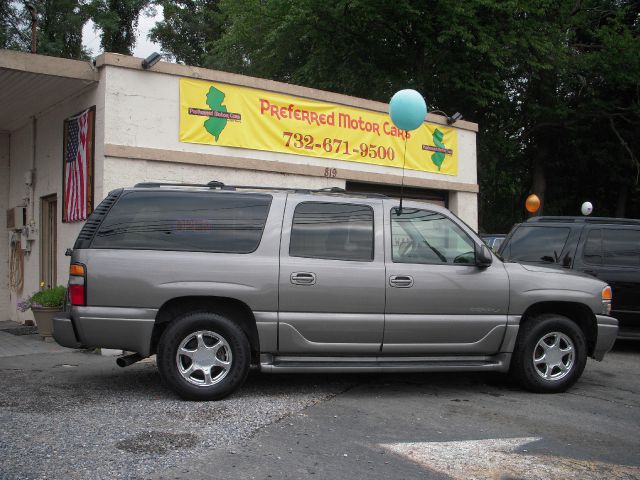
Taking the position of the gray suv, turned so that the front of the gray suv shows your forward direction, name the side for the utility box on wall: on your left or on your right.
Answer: on your left

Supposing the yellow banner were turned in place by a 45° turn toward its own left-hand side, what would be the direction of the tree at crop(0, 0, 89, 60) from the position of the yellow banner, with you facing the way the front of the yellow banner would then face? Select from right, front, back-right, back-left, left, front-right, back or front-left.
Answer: back-left

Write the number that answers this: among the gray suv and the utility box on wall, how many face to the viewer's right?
1

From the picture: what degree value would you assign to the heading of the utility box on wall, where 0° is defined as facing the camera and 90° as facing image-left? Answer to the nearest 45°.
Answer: approximately 45°

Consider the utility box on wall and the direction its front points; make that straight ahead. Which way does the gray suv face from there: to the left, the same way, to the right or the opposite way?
to the left

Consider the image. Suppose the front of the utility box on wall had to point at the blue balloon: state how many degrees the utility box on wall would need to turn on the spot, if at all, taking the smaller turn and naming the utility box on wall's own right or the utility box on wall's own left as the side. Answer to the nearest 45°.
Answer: approximately 90° to the utility box on wall's own left

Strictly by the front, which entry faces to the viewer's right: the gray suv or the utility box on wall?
the gray suv

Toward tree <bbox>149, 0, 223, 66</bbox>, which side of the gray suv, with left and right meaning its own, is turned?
left

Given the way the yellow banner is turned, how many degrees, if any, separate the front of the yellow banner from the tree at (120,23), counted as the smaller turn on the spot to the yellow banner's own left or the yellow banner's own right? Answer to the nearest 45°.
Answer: approximately 180°

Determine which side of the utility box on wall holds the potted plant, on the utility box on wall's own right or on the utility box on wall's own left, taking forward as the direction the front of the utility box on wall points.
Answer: on the utility box on wall's own left

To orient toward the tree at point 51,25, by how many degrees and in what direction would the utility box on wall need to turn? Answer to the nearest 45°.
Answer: approximately 135° to its right

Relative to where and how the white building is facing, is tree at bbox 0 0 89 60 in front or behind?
behind

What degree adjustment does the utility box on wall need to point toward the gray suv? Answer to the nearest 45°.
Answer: approximately 45° to its left

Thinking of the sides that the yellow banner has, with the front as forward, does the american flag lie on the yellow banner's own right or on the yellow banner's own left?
on the yellow banner's own right

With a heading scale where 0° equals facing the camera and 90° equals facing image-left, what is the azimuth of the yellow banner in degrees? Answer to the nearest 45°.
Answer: approximately 315°

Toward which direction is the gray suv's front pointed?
to the viewer's right

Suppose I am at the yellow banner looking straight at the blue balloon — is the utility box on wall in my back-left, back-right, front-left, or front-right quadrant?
back-right
